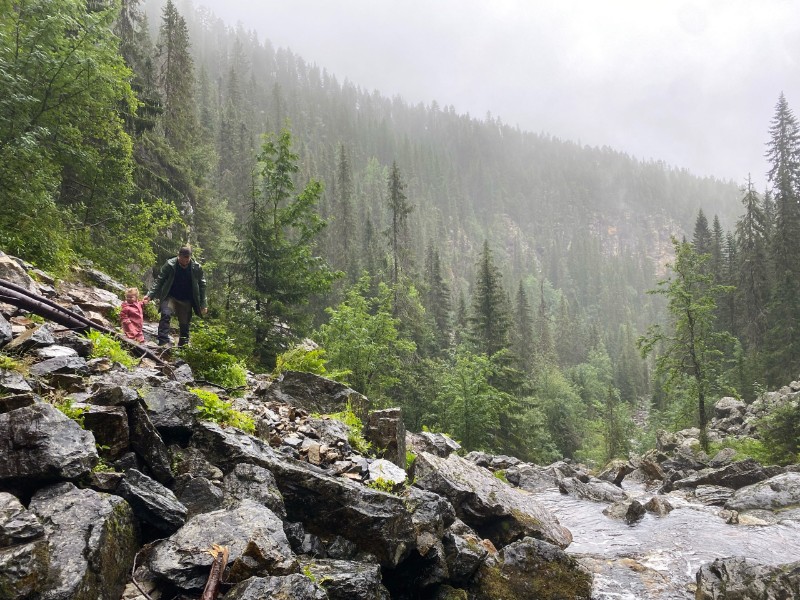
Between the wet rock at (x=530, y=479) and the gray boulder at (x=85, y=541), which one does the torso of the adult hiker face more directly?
the gray boulder

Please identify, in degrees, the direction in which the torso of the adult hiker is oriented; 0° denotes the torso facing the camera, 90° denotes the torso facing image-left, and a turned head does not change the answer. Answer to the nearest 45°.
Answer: approximately 0°

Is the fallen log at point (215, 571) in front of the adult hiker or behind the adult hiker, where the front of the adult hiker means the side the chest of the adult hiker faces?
in front

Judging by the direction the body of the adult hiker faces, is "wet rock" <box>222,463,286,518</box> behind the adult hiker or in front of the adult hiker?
in front

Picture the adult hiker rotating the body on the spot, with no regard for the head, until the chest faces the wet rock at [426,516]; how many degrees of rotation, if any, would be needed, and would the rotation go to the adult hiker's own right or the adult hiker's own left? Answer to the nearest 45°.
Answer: approximately 45° to the adult hiker's own left

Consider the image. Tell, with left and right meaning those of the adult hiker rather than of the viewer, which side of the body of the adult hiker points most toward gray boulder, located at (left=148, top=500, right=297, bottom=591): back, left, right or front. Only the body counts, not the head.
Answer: front

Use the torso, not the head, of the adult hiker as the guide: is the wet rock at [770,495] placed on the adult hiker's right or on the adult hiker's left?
on the adult hiker's left

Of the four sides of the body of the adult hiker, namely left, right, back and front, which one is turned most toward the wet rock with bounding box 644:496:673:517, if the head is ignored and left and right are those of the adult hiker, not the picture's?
left
